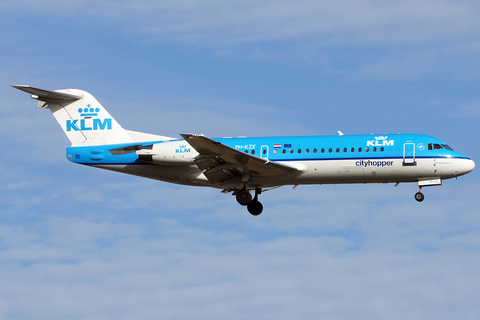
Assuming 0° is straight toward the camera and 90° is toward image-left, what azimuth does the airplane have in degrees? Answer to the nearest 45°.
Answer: approximately 270°
